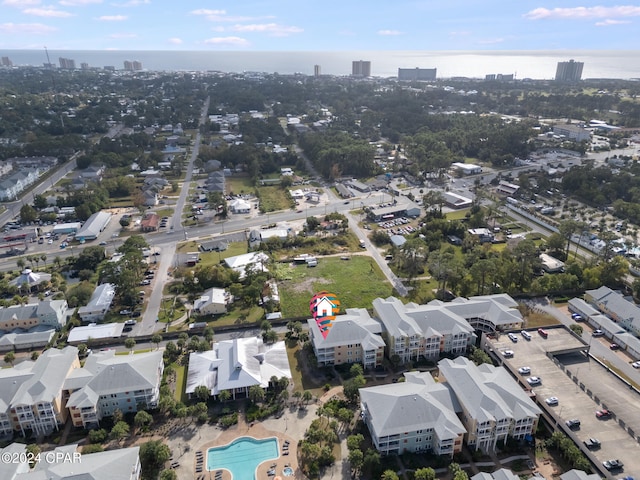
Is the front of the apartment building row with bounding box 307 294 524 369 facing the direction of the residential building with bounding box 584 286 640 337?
no

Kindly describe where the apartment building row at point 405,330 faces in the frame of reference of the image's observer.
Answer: facing the viewer

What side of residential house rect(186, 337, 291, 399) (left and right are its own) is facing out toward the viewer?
front

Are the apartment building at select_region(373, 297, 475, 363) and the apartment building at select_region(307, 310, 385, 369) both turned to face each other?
no

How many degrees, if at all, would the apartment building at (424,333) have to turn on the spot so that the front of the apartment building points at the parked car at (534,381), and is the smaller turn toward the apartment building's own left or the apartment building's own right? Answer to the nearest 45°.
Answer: approximately 45° to the apartment building's own left

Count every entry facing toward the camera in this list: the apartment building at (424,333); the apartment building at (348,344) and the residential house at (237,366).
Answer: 3

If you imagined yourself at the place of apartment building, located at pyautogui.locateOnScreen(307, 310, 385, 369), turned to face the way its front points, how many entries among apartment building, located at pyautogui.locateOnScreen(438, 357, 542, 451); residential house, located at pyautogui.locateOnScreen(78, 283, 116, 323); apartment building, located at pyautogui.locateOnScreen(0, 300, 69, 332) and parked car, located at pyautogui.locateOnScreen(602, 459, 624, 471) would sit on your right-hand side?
2

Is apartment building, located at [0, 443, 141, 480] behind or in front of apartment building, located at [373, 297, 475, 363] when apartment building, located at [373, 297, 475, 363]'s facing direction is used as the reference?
in front

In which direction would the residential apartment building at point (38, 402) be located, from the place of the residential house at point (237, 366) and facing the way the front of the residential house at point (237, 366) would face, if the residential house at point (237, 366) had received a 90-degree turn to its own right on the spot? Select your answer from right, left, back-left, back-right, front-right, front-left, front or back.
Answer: front

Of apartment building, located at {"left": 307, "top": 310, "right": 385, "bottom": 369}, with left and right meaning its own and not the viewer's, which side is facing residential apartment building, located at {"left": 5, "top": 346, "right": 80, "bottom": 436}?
right

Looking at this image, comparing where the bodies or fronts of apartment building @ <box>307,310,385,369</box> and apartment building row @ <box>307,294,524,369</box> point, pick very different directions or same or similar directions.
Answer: same or similar directions

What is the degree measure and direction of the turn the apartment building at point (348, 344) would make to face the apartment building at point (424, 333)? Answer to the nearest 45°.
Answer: approximately 90° to its left

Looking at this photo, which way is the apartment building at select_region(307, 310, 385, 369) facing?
toward the camera

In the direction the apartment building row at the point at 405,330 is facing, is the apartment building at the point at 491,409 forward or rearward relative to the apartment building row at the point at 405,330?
forward

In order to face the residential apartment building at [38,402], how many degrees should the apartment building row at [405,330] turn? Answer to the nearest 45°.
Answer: approximately 45° to its right

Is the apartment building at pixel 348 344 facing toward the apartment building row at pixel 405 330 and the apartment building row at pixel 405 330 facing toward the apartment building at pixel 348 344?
no

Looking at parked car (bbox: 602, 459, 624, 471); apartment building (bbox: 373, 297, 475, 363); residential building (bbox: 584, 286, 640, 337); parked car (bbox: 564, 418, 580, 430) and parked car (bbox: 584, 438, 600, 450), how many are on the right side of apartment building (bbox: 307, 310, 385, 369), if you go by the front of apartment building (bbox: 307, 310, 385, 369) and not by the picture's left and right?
0

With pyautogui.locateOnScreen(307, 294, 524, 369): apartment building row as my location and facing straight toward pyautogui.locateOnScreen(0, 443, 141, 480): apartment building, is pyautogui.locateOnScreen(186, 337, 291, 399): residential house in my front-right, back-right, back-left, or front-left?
front-right

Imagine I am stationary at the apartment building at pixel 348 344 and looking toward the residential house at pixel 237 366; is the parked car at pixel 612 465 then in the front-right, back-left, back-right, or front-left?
back-left

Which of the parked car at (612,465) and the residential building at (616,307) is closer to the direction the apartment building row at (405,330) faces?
the parked car
